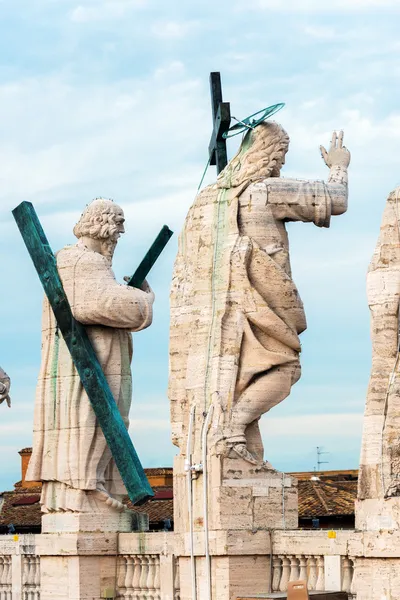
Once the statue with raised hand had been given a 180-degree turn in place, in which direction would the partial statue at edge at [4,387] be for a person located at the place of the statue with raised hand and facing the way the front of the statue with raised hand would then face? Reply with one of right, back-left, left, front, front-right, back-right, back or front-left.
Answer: right

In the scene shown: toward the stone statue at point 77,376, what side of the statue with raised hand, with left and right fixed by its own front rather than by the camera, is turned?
left

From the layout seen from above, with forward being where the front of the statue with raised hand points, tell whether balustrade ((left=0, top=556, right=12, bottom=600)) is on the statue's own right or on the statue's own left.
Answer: on the statue's own left

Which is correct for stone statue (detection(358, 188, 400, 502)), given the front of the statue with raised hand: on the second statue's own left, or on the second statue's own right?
on the second statue's own right

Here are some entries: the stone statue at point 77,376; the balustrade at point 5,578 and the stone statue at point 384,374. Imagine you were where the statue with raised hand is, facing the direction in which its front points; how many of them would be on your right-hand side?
1

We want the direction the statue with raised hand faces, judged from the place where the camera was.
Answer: facing away from the viewer and to the right of the viewer
